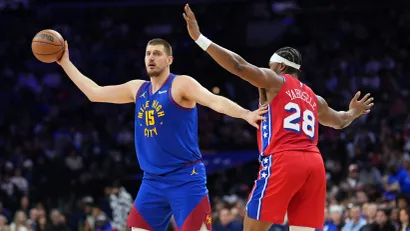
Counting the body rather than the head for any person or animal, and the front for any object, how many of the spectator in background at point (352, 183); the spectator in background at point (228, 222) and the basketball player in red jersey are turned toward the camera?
2

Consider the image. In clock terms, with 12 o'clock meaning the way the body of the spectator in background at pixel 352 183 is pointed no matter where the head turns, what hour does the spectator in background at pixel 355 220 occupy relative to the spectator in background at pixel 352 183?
the spectator in background at pixel 355 220 is roughly at 12 o'clock from the spectator in background at pixel 352 183.

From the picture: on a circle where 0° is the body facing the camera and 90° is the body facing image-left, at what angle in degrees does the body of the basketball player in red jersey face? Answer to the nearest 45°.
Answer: approximately 135°

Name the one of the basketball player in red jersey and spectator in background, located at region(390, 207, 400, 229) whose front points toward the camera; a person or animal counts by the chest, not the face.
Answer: the spectator in background

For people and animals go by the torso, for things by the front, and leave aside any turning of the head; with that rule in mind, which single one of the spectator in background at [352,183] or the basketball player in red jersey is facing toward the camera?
the spectator in background

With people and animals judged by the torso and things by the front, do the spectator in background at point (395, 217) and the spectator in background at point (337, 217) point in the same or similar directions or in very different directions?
same or similar directions

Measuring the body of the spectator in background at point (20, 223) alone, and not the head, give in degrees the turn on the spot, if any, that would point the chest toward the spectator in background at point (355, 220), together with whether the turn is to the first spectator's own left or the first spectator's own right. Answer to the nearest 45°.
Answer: approximately 45° to the first spectator's own left

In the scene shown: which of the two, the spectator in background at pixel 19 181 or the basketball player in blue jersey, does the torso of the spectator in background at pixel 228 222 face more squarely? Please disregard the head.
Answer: the basketball player in blue jersey

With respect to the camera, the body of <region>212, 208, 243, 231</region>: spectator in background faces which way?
toward the camera

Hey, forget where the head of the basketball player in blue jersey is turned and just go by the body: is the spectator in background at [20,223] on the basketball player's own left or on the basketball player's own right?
on the basketball player's own right

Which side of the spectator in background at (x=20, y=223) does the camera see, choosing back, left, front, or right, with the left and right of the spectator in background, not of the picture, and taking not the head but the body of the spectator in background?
front

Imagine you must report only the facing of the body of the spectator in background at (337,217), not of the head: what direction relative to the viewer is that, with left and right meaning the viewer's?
facing the viewer
